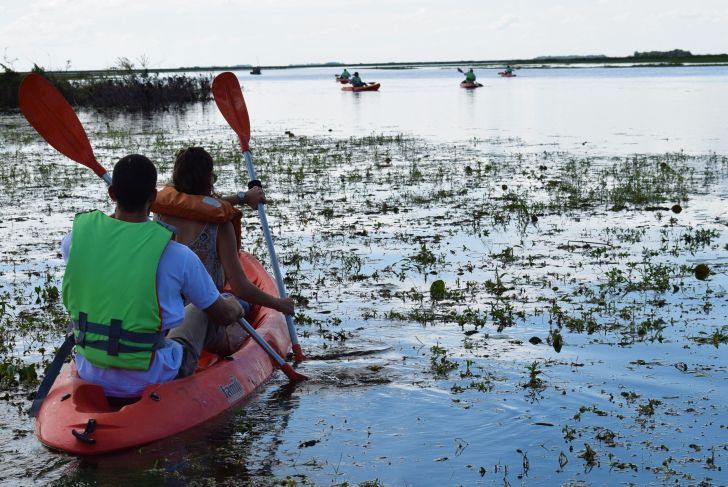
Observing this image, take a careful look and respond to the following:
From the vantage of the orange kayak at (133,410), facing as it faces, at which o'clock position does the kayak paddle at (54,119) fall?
The kayak paddle is roughly at 10 o'clock from the orange kayak.

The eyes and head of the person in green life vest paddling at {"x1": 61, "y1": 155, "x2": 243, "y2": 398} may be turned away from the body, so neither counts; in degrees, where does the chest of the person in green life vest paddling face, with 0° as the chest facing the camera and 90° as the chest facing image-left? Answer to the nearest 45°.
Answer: approximately 225°

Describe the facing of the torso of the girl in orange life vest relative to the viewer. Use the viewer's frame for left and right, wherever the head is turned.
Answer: facing away from the viewer and to the right of the viewer

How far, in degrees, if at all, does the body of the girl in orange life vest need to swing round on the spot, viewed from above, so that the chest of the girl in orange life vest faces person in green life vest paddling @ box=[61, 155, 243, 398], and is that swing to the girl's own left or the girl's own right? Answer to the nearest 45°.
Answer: approximately 135° to the girl's own right

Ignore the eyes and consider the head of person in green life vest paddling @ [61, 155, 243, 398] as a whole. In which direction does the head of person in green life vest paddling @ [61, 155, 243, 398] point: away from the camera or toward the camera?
away from the camera
